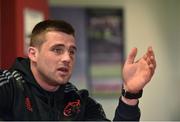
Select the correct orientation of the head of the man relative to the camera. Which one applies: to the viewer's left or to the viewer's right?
to the viewer's right

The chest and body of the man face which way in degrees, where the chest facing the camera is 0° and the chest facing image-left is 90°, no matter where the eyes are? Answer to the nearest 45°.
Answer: approximately 315°
